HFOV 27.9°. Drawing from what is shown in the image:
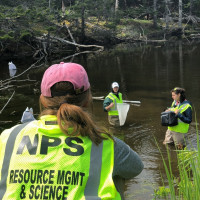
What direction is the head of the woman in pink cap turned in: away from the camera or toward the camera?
away from the camera

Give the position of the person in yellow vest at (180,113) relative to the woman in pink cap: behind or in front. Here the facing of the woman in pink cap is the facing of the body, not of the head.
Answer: in front

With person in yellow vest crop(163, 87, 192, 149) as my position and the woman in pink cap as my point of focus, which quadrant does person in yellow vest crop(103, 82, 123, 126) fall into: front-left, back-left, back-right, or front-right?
back-right

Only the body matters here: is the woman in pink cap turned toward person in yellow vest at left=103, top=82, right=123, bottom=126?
yes

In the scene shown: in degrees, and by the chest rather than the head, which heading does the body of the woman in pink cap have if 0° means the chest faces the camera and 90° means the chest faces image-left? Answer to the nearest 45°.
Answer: approximately 180°
